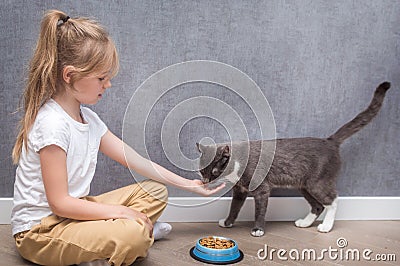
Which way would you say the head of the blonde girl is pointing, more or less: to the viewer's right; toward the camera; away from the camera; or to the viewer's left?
to the viewer's right

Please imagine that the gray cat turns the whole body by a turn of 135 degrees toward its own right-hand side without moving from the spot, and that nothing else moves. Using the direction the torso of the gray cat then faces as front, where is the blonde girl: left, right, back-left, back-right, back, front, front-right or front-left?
back

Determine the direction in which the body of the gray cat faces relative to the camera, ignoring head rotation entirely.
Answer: to the viewer's left

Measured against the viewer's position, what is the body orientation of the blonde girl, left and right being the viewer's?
facing to the right of the viewer
